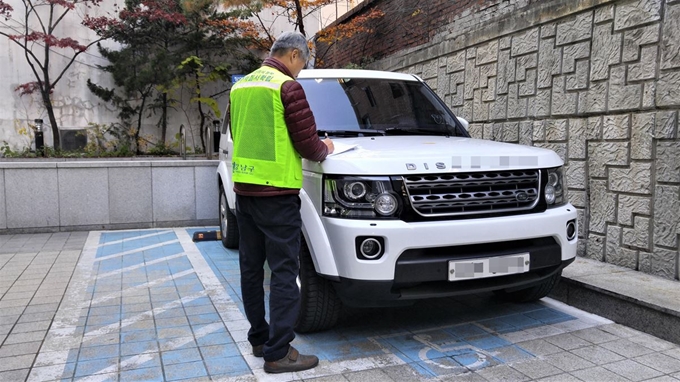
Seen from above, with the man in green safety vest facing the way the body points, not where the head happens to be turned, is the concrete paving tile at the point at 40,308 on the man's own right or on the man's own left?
on the man's own left

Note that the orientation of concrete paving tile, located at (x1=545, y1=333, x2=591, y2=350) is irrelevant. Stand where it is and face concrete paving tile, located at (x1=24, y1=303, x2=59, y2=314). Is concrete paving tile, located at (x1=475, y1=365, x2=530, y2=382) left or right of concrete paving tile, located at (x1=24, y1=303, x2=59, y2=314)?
left

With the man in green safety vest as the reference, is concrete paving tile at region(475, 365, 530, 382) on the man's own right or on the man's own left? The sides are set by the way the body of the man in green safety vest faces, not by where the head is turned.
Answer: on the man's own right

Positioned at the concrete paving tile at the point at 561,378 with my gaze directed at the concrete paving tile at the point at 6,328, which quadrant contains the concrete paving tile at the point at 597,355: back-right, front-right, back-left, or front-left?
back-right

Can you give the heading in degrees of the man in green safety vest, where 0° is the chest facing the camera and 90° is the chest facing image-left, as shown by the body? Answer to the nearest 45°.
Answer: approximately 225°

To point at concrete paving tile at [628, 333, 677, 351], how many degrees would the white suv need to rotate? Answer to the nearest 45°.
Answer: approximately 45° to its left

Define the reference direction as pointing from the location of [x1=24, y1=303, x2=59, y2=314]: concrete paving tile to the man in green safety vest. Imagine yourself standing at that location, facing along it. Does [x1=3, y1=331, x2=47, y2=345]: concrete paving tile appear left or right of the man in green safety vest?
right

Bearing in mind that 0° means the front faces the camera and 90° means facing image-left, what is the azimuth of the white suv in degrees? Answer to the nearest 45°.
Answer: approximately 315°

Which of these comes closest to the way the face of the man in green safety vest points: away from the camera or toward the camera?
away from the camera

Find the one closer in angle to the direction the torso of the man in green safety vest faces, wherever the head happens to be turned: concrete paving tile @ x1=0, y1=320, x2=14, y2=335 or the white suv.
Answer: the white suv

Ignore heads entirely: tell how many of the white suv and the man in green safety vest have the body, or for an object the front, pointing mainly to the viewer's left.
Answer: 0
